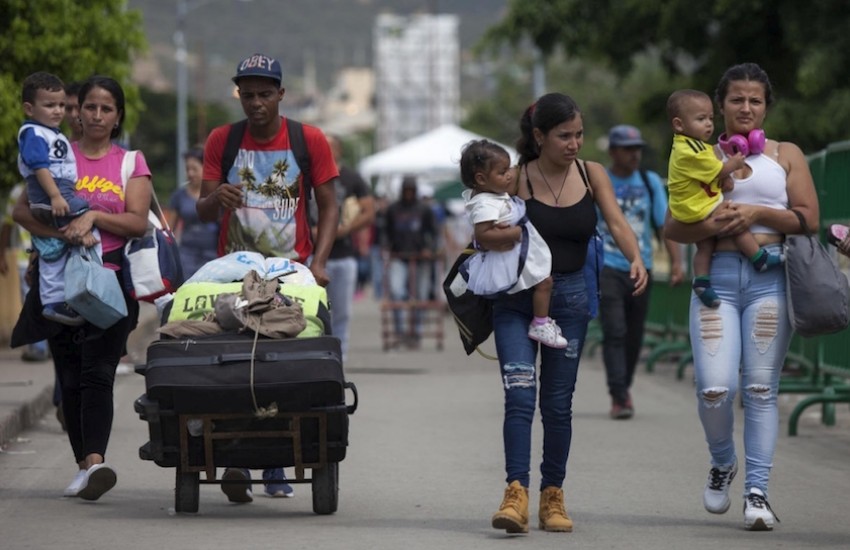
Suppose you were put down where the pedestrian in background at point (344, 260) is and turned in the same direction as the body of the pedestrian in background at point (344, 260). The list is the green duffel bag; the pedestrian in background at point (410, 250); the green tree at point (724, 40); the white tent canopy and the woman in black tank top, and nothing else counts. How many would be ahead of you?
2

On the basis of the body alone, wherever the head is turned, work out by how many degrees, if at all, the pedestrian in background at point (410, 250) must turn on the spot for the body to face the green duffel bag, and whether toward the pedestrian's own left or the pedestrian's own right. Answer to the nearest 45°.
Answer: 0° — they already face it

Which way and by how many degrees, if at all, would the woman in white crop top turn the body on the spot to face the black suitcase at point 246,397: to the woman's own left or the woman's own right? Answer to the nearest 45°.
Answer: approximately 90° to the woman's own right

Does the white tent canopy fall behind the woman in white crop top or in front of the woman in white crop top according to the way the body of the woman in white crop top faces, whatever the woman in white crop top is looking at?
behind

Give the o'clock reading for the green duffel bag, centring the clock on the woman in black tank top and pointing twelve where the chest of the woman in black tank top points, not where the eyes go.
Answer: The green duffel bag is roughly at 3 o'clock from the woman in black tank top.

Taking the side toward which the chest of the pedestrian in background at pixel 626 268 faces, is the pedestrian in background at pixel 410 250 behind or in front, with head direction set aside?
behind

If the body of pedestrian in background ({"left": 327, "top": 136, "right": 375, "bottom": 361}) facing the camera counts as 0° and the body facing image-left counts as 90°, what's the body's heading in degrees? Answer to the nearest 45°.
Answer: approximately 0°
